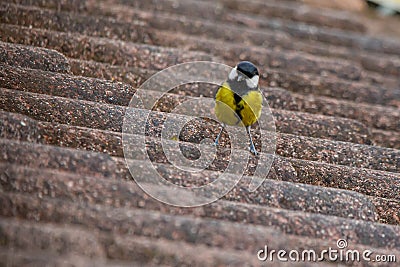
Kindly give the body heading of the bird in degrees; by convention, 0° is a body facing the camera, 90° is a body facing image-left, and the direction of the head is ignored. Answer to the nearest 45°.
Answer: approximately 0°
